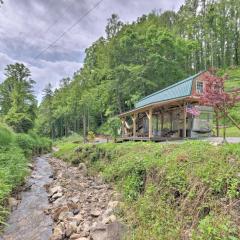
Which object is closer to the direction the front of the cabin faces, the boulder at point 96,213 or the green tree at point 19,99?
the boulder

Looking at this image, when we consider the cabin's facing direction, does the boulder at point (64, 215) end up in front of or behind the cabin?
in front

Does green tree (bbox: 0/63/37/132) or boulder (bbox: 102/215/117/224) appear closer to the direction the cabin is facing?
the boulder

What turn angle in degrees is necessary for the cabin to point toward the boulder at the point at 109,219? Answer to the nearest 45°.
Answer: approximately 45° to its left

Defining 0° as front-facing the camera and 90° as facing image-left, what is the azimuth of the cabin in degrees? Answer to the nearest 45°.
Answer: approximately 45°

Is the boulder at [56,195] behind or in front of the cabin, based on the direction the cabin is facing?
in front

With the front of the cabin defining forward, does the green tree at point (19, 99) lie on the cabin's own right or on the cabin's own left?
on the cabin's own right

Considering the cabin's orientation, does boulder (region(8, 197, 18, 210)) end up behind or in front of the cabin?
in front

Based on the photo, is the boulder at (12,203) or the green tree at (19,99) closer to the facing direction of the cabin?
the boulder

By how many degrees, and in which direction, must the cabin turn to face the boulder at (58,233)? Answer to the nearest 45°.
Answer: approximately 45° to its left

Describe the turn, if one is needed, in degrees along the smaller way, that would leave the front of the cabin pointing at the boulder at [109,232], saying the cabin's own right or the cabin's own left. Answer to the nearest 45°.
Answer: approximately 45° to the cabin's own left
